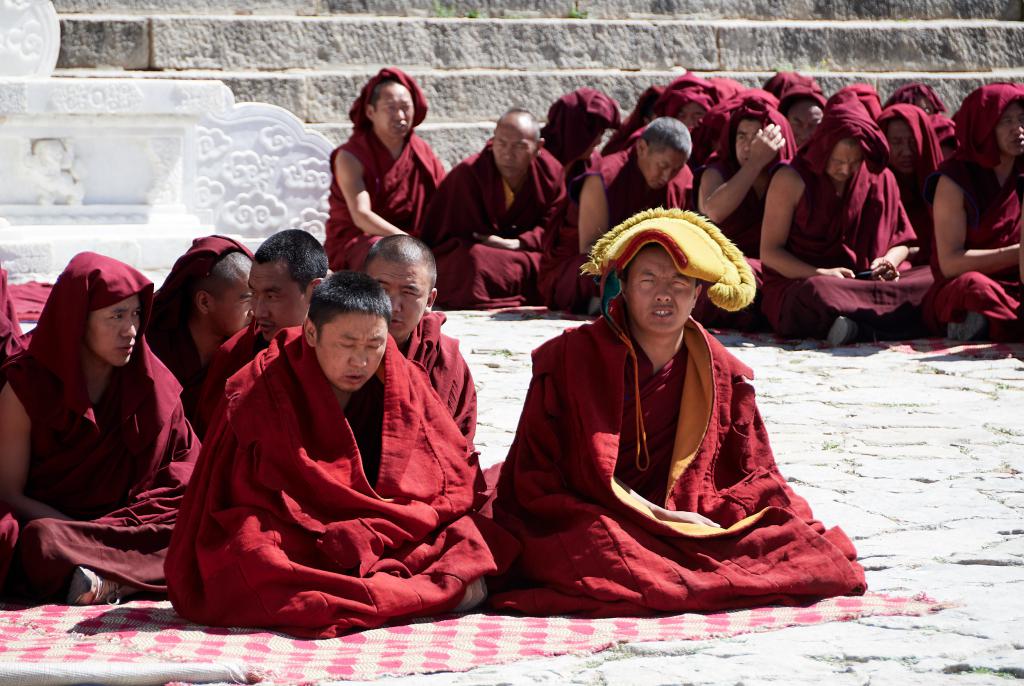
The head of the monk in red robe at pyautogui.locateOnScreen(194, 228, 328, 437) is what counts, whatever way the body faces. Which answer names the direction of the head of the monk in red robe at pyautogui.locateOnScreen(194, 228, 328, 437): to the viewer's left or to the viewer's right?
to the viewer's left

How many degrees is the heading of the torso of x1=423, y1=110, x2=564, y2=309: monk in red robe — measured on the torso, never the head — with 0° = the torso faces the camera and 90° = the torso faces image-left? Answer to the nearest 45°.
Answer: approximately 0°

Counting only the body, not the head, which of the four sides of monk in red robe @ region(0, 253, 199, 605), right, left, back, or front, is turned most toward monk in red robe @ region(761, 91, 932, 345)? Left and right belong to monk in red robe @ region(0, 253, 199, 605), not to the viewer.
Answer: left

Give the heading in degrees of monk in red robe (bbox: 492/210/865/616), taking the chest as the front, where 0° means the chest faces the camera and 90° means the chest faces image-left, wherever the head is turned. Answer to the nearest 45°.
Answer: approximately 0°

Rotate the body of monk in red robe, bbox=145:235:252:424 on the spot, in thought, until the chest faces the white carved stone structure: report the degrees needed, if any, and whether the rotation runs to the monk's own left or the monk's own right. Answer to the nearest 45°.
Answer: approximately 90° to the monk's own left

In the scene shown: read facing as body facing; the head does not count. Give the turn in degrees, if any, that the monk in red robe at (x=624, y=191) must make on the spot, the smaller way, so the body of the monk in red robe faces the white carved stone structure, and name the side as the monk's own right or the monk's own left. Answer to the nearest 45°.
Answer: approximately 135° to the monk's own right

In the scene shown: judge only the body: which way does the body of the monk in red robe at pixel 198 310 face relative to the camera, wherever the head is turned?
to the viewer's right
